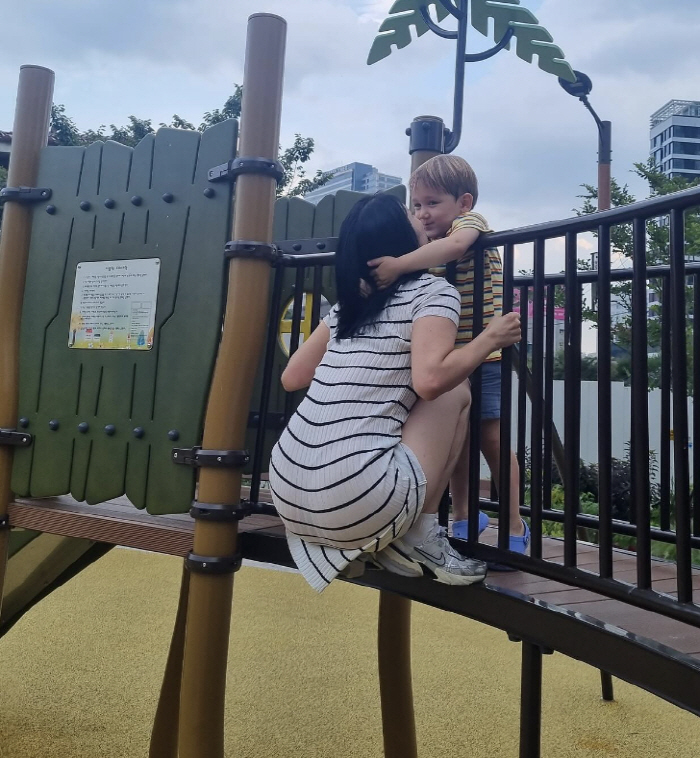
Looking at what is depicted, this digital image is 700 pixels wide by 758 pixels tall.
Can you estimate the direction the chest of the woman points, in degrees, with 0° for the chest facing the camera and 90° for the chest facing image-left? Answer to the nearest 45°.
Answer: approximately 225°

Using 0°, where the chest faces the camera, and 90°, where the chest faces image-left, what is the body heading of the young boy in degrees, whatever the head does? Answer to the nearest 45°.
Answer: approximately 45°

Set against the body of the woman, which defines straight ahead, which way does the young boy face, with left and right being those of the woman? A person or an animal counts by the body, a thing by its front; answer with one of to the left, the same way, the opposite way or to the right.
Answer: the opposite way

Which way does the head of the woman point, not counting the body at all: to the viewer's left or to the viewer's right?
to the viewer's right
